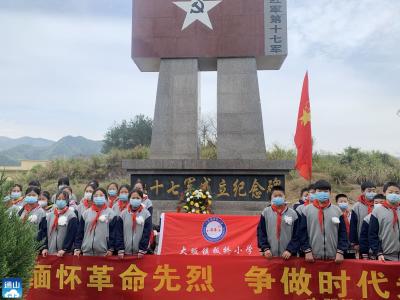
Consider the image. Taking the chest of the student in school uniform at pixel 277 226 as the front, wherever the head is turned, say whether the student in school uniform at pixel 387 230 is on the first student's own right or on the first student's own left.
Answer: on the first student's own left

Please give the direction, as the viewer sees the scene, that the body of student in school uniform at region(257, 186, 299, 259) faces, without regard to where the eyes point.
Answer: toward the camera

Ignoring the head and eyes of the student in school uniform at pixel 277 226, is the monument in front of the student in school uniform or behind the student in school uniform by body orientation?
behind

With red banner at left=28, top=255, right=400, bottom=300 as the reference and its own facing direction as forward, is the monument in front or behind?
behind

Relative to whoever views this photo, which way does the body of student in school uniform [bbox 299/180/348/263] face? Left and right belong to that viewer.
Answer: facing the viewer

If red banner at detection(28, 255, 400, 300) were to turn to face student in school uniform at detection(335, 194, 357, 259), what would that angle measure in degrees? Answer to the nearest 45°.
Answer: approximately 135° to its left

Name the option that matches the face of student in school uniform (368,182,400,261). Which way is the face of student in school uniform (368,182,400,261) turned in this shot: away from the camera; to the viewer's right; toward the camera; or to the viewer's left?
toward the camera

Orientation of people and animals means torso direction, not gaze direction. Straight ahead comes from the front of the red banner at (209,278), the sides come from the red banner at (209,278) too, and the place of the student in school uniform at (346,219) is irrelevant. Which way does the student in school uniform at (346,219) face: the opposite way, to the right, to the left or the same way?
the same way

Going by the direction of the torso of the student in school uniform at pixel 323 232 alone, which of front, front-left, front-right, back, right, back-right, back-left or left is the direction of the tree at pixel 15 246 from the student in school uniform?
front-right

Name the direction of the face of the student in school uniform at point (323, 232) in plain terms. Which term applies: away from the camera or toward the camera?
toward the camera

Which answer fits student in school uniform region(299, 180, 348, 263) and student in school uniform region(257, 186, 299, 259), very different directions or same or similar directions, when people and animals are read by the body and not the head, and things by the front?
same or similar directions

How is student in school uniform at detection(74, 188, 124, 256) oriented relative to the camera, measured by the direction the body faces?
toward the camera
